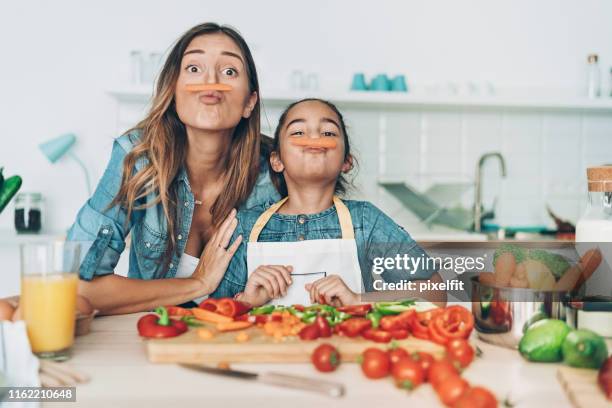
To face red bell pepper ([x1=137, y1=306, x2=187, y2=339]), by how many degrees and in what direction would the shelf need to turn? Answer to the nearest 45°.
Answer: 0° — it already faces it

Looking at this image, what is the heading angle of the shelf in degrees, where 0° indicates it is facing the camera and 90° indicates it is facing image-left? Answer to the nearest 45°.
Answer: approximately 0°
